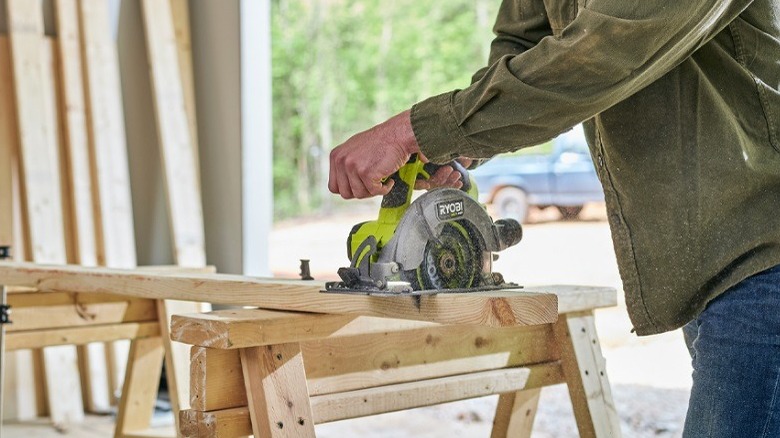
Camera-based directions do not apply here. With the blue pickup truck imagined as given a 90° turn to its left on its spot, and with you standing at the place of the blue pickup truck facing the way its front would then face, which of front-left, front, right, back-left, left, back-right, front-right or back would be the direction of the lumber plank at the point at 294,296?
front

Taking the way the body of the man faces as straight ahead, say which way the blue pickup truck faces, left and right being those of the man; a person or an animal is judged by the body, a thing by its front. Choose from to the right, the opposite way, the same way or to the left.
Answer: the same way

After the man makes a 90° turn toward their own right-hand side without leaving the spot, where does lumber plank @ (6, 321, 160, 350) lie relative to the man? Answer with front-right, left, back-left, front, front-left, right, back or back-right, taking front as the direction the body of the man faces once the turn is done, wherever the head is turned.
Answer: front-left

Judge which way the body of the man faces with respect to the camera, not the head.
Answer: to the viewer's left

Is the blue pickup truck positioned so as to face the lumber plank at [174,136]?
no

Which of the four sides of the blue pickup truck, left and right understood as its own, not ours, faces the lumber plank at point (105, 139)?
left

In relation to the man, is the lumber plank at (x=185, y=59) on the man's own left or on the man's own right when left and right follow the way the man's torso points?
on the man's own right

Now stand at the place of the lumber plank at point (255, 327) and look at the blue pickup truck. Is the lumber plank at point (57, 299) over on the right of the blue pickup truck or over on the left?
left

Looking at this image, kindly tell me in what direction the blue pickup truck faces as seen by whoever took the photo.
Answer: facing to the left of the viewer

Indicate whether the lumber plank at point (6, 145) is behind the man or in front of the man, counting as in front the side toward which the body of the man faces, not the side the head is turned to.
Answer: in front

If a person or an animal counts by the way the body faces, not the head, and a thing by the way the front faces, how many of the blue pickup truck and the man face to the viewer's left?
2

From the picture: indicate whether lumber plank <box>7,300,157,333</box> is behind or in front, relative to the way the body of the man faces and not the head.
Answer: in front

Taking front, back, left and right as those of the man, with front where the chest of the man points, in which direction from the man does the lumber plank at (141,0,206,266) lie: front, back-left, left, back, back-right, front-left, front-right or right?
front-right
